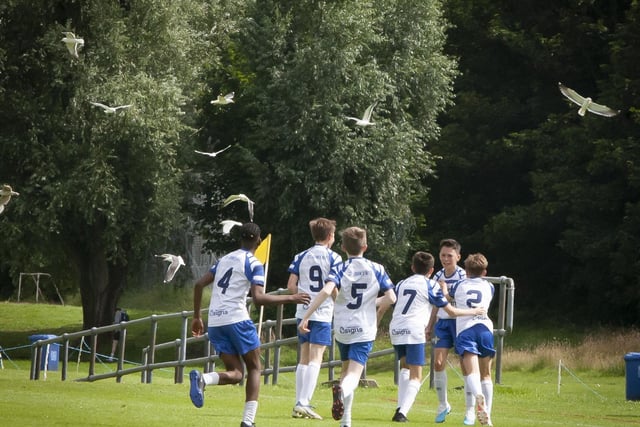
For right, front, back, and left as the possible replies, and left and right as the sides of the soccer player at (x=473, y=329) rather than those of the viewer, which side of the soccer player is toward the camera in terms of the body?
back

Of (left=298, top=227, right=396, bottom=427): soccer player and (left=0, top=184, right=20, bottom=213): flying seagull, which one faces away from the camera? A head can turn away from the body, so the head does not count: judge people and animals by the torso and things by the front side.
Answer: the soccer player

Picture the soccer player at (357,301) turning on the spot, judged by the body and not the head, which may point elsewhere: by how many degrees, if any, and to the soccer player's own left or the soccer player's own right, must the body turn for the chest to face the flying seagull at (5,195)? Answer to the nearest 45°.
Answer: approximately 45° to the soccer player's own left

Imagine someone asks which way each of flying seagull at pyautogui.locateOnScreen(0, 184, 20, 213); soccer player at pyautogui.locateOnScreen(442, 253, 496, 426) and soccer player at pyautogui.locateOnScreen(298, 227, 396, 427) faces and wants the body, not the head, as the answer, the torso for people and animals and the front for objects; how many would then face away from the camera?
2

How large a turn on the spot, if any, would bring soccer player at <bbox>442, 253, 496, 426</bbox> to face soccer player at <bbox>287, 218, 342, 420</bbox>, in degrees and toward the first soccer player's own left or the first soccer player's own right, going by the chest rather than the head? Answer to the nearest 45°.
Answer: approximately 90° to the first soccer player's own left

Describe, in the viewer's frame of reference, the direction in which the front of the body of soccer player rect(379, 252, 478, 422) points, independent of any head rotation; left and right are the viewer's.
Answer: facing away from the viewer and to the right of the viewer

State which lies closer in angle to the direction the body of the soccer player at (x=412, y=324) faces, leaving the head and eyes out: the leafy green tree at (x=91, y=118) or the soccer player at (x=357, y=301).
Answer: the leafy green tree

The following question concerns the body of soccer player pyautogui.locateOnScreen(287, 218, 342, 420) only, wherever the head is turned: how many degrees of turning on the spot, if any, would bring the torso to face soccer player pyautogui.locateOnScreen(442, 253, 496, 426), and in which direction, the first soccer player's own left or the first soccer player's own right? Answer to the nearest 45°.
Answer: approximately 45° to the first soccer player's own right

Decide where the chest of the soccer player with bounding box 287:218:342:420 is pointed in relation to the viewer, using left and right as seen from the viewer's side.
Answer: facing away from the viewer and to the right of the viewer

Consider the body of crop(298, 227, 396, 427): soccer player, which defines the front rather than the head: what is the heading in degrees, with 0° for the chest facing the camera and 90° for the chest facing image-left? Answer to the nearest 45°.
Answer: approximately 180°

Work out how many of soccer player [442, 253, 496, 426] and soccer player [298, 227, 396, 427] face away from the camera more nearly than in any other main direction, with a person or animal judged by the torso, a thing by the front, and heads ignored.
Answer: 2

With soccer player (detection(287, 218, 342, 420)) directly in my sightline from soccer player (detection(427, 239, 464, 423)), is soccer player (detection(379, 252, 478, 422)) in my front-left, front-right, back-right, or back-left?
front-left

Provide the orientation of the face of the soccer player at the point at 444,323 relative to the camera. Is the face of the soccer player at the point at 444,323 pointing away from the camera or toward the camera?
toward the camera

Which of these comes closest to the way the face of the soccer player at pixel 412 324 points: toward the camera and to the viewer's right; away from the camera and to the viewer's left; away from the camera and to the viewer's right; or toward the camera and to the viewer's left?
away from the camera and to the viewer's right

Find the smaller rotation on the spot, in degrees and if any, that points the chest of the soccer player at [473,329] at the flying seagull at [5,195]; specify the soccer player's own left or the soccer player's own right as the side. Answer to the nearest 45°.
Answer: approximately 45° to the soccer player's own left
